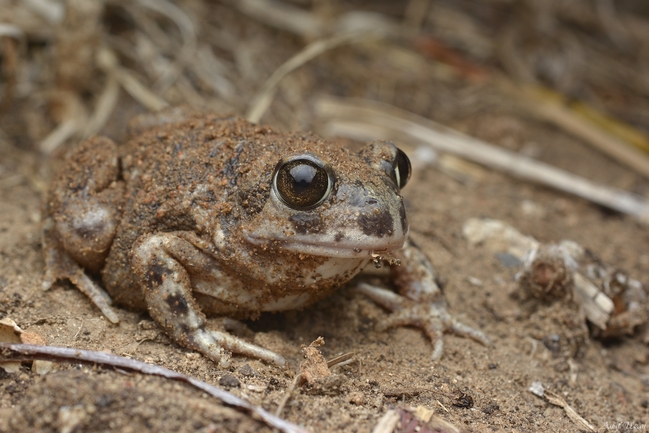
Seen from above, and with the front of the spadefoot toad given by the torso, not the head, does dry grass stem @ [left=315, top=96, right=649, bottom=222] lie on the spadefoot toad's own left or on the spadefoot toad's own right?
on the spadefoot toad's own left

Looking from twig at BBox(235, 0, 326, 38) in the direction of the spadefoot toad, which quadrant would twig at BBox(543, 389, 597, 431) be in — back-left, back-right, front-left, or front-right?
front-left

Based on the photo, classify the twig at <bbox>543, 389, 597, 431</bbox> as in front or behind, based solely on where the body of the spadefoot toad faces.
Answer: in front

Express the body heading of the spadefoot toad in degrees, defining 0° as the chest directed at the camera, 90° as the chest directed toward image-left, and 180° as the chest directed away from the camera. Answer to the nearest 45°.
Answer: approximately 315°

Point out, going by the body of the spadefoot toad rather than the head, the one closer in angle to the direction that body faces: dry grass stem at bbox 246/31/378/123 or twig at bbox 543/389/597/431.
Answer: the twig

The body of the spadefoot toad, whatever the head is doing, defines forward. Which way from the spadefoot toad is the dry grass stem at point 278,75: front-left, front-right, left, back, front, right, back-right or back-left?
back-left

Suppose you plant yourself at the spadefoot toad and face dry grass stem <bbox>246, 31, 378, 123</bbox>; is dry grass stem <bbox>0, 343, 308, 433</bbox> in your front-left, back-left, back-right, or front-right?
back-left
